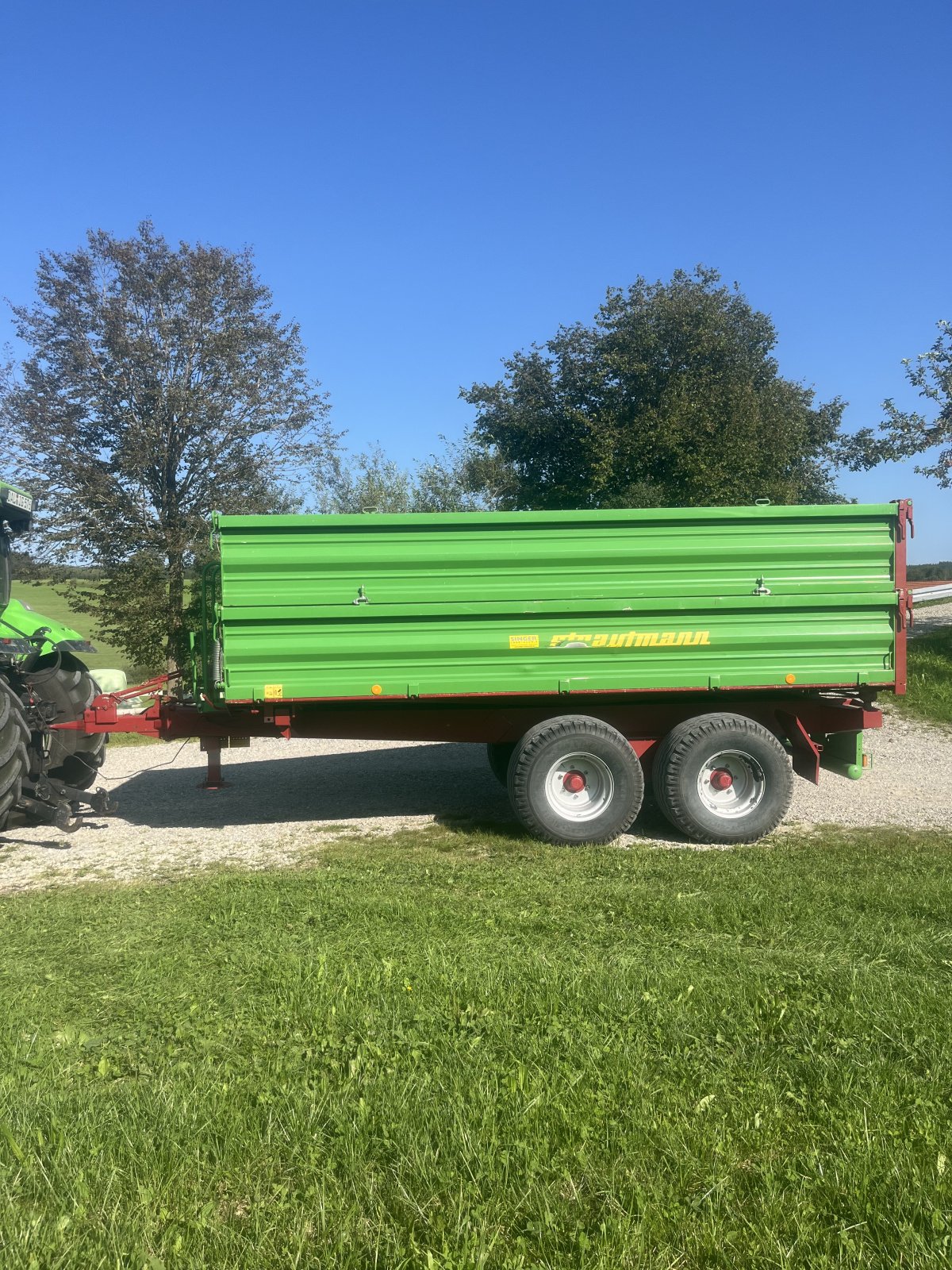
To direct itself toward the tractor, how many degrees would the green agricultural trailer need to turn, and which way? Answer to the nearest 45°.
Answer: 0° — it already faces it

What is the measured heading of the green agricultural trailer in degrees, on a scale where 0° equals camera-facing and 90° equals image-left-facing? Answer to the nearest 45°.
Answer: approximately 90°

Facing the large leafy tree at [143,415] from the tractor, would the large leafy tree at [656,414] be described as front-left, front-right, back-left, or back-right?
front-right

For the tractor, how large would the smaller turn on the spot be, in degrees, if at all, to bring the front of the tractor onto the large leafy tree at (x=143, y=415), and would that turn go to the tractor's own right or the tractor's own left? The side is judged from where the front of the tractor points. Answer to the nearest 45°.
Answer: approximately 45° to the tractor's own right

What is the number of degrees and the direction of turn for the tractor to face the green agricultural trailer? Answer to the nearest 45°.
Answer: approximately 180°

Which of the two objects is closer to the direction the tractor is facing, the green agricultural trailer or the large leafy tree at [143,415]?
the large leafy tree

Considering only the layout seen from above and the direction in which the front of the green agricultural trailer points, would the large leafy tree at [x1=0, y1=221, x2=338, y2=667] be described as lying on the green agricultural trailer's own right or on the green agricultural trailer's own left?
on the green agricultural trailer's own right

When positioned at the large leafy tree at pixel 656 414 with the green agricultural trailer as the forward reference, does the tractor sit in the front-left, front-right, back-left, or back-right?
front-right

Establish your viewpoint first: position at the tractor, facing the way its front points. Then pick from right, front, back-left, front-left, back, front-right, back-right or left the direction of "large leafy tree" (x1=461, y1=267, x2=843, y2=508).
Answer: right

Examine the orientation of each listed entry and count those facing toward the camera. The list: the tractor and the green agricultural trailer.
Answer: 0

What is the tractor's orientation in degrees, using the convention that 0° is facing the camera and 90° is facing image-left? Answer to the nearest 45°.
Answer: approximately 135°

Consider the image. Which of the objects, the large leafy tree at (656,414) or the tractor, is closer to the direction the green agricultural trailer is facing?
the tractor

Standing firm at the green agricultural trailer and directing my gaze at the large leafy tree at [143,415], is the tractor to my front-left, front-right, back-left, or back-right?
front-left
